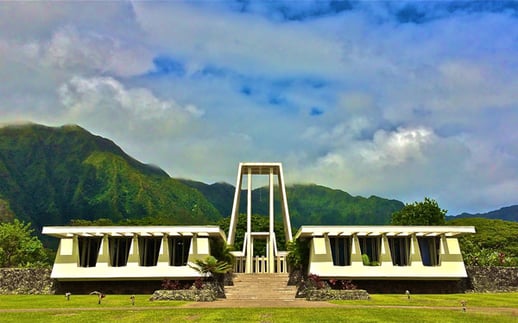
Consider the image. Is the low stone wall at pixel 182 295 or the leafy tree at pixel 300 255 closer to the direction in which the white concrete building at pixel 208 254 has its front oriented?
the low stone wall

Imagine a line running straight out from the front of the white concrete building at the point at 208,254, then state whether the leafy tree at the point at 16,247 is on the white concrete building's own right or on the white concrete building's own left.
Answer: on the white concrete building's own right

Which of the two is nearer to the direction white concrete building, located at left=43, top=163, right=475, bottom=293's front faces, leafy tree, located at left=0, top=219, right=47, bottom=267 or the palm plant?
the palm plant

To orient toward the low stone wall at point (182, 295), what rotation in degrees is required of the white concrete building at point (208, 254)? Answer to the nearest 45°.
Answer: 0° — it already faces it

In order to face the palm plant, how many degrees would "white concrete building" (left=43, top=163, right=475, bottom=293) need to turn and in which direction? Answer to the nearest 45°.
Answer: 0° — it already faces it

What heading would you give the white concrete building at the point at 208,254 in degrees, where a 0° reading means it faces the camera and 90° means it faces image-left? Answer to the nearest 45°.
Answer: approximately 0°
